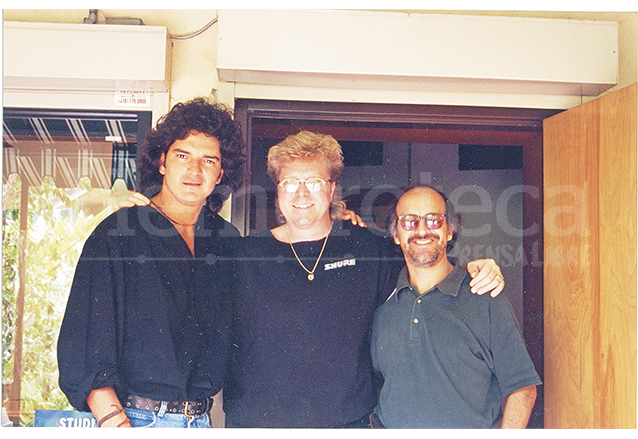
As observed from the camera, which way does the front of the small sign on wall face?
facing the viewer

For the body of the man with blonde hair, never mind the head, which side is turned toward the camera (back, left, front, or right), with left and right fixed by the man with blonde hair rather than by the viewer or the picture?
front

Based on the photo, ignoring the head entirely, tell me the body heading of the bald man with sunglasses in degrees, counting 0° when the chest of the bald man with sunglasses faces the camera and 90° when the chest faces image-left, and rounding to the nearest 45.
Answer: approximately 45°

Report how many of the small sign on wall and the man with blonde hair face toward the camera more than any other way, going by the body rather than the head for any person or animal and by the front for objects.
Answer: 2

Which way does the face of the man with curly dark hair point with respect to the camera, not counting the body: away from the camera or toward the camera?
toward the camera

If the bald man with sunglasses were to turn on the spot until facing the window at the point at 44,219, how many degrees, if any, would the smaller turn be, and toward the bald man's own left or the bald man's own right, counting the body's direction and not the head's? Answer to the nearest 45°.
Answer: approximately 45° to the bald man's own right

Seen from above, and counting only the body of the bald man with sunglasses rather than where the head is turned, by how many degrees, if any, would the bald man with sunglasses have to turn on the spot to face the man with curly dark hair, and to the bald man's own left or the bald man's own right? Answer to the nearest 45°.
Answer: approximately 45° to the bald man's own right

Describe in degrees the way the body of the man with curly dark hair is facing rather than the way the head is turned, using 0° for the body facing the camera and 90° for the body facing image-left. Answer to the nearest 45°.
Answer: approximately 315°
